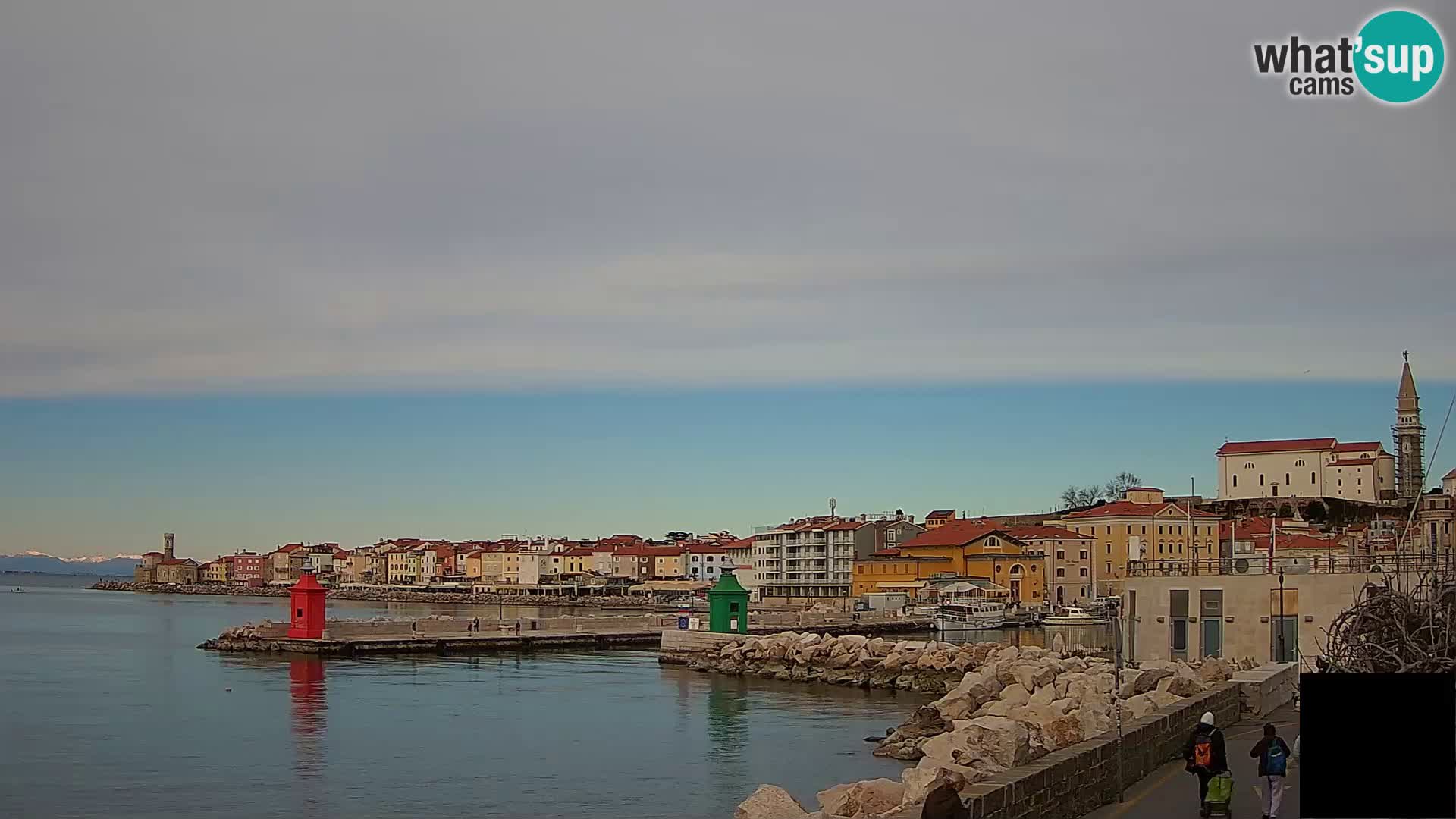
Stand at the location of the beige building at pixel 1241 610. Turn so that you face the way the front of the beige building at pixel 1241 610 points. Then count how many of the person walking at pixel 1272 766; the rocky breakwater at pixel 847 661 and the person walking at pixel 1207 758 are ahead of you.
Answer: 2

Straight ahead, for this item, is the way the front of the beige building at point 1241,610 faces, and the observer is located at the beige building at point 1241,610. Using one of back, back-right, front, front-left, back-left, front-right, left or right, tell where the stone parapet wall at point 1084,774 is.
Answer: front

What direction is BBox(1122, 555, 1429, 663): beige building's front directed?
toward the camera

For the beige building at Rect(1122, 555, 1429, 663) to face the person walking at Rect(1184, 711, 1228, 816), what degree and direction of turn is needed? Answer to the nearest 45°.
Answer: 0° — it already faces them

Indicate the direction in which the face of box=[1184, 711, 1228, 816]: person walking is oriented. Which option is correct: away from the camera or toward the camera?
away from the camera

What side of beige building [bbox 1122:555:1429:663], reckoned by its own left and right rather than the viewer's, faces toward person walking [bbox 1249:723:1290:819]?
front

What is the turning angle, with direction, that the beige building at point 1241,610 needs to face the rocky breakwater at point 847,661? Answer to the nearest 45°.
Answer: approximately 135° to its right
